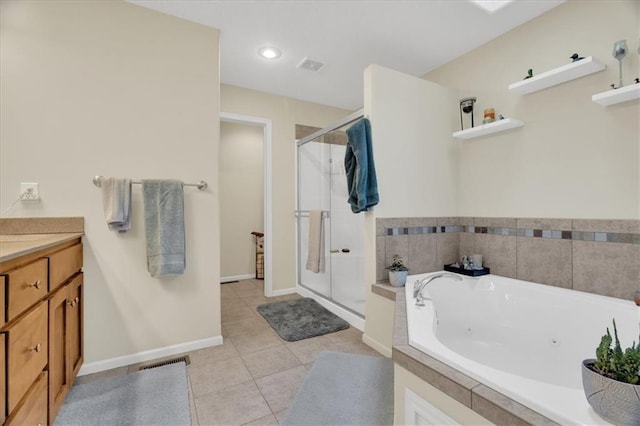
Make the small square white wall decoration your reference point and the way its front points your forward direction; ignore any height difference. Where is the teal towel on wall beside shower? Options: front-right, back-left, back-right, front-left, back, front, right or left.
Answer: front-left

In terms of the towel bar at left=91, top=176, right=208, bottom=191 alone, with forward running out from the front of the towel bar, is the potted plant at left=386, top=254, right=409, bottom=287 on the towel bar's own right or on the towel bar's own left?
on the towel bar's own left

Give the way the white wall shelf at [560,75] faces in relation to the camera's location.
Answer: facing the viewer and to the left of the viewer

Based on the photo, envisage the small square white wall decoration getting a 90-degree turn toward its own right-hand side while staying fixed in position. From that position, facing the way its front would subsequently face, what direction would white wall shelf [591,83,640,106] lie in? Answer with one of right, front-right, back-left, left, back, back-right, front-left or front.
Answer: back-left

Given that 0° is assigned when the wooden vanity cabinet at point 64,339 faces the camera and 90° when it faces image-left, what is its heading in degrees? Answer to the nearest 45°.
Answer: approximately 270°

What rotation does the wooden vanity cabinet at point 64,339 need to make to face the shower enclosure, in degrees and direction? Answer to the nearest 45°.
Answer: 0° — it already faces it

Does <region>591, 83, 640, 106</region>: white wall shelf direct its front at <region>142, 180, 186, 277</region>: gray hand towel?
no

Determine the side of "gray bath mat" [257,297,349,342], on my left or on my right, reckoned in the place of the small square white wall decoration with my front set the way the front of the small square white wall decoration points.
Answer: on my left

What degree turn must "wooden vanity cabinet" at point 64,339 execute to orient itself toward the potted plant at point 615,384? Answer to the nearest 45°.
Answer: approximately 45° to its right

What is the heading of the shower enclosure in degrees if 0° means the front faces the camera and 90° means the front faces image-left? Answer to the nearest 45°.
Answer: approximately 45°

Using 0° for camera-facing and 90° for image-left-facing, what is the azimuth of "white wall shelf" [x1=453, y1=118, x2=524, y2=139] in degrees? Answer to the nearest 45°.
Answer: approximately 45°
